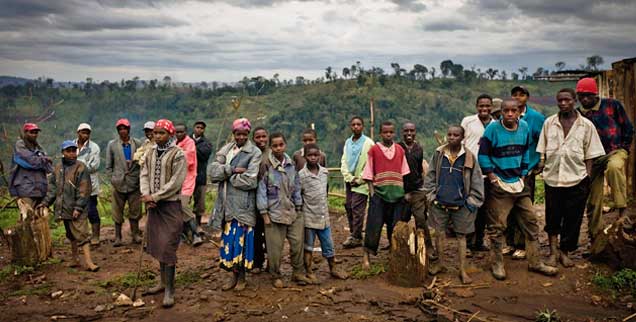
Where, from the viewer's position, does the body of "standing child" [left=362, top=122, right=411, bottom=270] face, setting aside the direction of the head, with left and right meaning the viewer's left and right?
facing the viewer

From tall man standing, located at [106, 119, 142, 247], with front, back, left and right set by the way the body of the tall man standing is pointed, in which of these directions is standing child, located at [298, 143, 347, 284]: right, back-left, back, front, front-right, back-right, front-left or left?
front-left

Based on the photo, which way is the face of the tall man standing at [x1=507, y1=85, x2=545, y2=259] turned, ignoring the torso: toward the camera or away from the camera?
toward the camera

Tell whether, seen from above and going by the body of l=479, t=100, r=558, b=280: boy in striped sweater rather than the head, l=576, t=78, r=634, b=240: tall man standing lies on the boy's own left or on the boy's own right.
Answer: on the boy's own left

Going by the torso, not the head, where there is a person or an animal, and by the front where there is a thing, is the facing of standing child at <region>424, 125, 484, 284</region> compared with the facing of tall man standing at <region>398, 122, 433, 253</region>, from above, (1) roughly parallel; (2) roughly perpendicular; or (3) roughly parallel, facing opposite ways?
roughly parallel

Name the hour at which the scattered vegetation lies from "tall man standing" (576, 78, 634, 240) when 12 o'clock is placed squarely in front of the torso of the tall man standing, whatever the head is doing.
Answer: The scattered vegetation is roughly at 11 o'clock from the tall man standing.

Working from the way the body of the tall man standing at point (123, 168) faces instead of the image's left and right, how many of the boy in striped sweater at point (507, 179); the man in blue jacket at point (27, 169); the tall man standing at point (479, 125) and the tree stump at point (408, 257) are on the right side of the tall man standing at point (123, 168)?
1

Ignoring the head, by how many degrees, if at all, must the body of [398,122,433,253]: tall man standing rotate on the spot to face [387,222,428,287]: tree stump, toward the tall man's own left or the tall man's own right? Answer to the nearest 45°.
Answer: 0° — they already face it

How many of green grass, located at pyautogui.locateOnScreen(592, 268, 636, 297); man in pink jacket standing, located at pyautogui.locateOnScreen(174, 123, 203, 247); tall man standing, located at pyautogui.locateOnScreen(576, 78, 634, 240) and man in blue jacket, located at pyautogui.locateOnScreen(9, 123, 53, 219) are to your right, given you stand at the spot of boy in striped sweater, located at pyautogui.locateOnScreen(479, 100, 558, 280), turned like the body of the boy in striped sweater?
2

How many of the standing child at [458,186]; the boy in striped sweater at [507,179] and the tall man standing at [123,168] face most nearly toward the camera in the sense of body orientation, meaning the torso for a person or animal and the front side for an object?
3

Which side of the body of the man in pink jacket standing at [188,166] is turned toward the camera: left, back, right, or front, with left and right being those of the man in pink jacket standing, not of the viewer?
front

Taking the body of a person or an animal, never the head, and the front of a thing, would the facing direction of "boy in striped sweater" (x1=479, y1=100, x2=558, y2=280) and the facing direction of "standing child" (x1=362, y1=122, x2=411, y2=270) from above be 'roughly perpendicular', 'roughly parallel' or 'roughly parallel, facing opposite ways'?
roughly parallel

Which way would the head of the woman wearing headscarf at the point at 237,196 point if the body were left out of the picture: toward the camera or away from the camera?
toward the camera

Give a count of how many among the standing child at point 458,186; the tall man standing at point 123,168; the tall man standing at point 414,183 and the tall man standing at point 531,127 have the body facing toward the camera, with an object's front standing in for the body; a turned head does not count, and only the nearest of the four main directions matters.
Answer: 4

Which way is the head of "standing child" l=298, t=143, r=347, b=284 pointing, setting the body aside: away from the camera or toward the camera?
toward the camera

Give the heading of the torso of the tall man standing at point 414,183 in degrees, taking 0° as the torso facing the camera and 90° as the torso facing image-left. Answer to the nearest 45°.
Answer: approximately 0°
